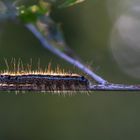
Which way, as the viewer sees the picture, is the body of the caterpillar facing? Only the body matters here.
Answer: to the viewer's right
